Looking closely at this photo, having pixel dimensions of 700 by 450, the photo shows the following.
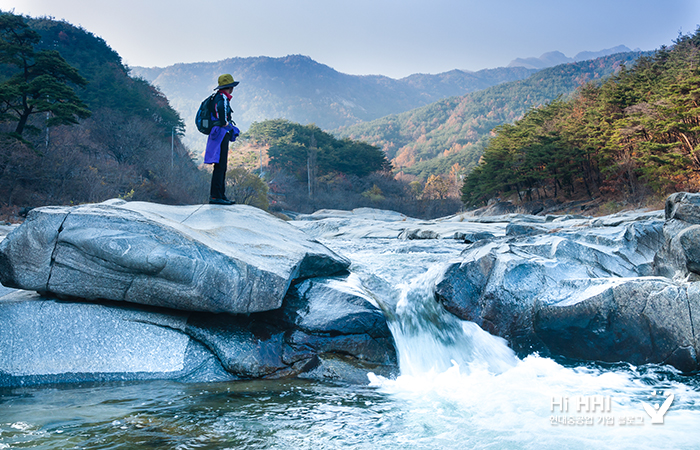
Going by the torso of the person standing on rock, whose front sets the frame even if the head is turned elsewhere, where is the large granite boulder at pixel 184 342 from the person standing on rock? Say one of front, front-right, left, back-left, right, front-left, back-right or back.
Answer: right

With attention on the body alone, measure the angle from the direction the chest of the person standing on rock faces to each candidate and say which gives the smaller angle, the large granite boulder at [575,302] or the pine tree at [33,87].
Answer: the large granite boulder

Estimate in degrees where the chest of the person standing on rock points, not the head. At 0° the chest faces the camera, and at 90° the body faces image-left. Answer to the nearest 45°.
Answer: approximately 270°

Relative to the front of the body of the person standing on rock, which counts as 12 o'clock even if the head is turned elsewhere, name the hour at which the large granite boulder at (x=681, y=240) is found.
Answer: The large granite boulder is roughly at 1 o'clock from the person standing on rock.

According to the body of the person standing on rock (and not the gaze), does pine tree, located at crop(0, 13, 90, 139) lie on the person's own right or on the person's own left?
on the person's own left

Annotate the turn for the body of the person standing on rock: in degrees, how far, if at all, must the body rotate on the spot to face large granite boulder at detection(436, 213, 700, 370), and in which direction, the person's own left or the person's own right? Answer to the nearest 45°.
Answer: approximately 45° to the person's own right

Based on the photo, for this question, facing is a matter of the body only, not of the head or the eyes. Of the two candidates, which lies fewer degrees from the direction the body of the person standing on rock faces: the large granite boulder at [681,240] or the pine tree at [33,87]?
the large granite boulder
